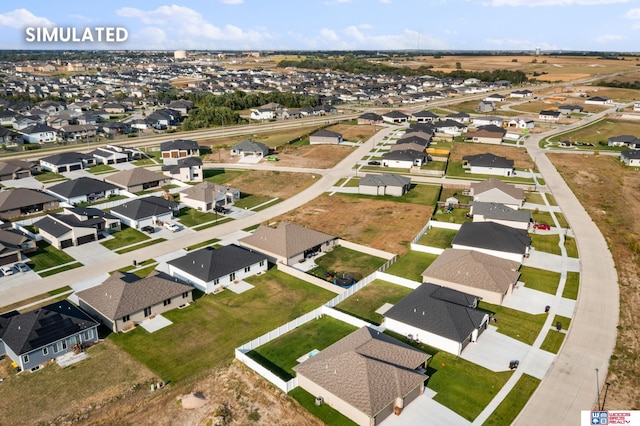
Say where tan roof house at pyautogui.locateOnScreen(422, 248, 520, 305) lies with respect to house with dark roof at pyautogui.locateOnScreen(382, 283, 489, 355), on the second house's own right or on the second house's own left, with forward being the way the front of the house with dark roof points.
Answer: on the second house's own left

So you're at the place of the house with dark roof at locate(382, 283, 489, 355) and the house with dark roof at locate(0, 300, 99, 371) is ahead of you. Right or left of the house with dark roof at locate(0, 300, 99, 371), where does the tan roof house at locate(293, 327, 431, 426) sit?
left

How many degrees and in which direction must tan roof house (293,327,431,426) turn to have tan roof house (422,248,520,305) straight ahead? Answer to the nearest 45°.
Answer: approximately 90° to its left

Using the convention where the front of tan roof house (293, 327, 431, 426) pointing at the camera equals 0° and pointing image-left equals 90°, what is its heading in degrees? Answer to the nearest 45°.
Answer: approximately 315°

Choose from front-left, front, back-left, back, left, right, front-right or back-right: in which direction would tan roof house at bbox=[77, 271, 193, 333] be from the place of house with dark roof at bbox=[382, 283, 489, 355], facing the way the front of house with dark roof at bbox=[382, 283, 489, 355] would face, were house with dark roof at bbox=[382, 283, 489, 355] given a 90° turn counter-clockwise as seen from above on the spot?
back-left

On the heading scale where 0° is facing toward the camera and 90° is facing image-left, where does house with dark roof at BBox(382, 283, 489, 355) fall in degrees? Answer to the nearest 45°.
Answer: approximately 315°

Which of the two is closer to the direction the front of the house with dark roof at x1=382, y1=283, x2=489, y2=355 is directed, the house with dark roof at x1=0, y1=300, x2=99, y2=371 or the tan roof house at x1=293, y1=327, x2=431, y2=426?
the tan roof house

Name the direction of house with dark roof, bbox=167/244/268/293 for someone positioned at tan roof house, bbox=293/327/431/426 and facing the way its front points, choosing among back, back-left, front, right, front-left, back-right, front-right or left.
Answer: back

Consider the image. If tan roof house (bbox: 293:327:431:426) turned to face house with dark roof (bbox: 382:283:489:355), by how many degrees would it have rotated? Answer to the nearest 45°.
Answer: approximately 90° to its left
